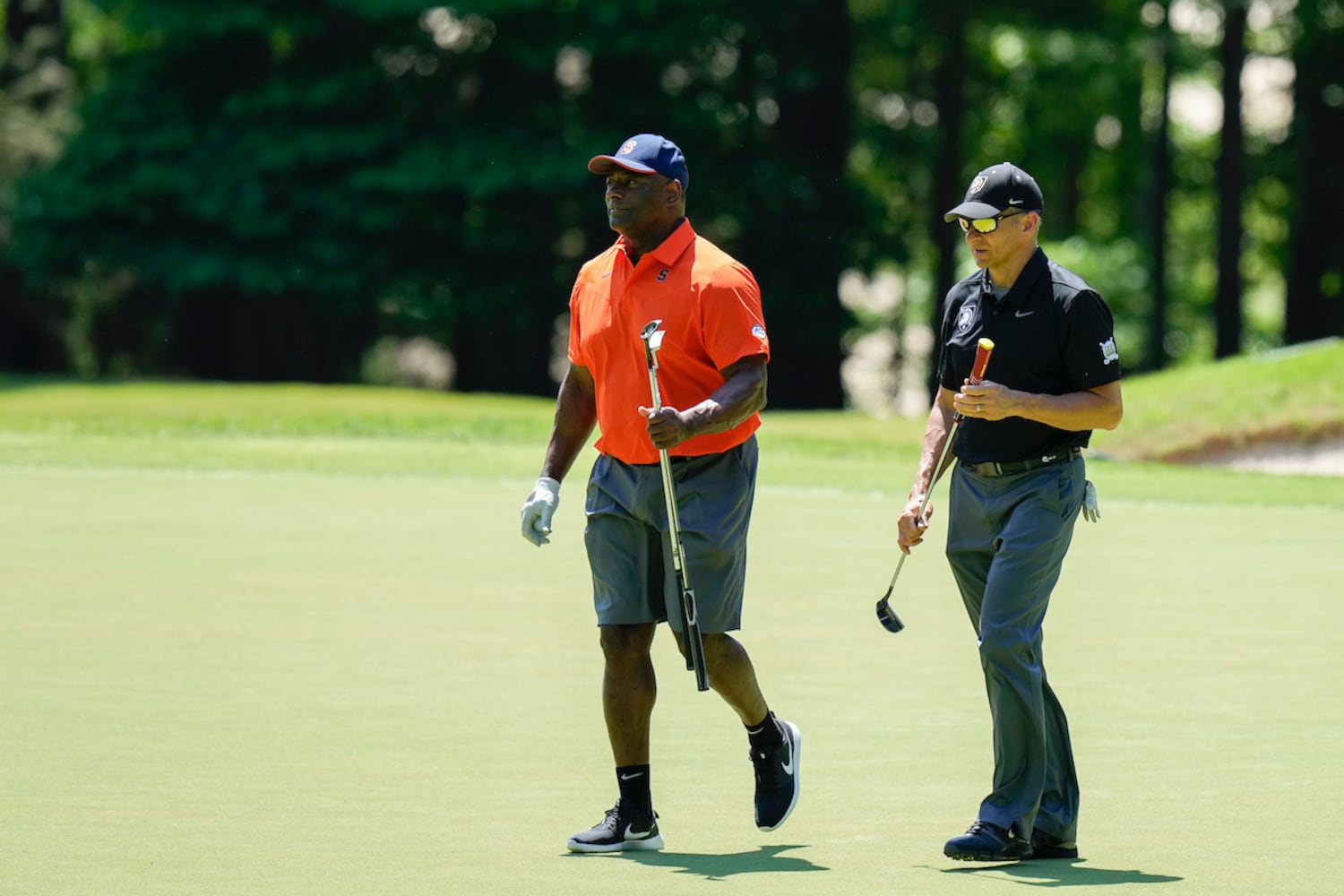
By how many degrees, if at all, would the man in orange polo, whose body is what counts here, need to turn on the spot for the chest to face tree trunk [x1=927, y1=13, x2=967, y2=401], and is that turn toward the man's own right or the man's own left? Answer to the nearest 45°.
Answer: approximately 135° to the man's own right

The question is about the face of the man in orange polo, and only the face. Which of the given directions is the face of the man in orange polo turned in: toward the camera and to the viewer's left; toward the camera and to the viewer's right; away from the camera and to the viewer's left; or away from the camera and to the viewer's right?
toward the camera and to the viewer's left

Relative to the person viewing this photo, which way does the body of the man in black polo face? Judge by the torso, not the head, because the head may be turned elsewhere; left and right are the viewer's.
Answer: facing the viewer and to the left of the viewer

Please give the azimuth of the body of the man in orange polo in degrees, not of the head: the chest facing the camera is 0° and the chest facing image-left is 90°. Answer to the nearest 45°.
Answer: approximately 45°

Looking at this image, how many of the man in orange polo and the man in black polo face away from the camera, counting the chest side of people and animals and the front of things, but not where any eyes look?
0

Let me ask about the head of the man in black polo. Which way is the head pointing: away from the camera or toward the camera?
toward the camera

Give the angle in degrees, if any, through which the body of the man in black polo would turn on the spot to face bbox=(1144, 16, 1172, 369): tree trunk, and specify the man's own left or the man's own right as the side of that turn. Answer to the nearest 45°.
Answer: approximately 135° to the man's own right

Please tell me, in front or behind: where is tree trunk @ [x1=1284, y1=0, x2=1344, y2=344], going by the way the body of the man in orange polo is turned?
behind

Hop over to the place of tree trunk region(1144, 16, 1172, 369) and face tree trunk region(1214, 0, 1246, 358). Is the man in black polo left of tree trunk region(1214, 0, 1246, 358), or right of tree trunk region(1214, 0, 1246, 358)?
right

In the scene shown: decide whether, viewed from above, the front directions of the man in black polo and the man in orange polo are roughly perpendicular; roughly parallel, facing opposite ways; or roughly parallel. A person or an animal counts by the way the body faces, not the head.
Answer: roughly parallel

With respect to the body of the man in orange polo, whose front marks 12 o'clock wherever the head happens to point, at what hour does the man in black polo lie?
The man in black polo is roughly at 8 o'clock from the man in orange polo.

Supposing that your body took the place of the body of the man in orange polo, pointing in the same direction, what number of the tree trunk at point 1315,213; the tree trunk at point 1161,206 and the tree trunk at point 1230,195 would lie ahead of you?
0
